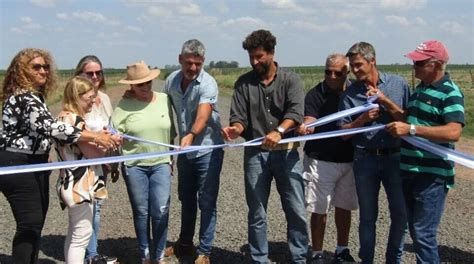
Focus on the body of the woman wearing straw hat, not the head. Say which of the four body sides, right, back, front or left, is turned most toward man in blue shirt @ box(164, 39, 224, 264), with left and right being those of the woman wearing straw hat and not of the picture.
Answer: left

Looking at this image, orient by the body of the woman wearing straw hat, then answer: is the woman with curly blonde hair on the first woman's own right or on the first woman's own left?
on the first woman's own right

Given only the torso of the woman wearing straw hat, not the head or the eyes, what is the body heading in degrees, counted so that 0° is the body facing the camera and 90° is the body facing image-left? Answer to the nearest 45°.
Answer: approximately 0°

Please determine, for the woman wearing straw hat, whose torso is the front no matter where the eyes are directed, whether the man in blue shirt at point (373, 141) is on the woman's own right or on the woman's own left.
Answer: on the woman's own left

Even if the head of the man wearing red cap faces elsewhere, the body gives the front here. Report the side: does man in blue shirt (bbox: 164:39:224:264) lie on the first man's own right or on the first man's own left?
on the first man's own right

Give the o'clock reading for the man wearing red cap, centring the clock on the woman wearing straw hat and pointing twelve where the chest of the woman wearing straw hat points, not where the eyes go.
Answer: The man wearing red cap is roughly at 10 o'clock from the woman wearing straw hat.
